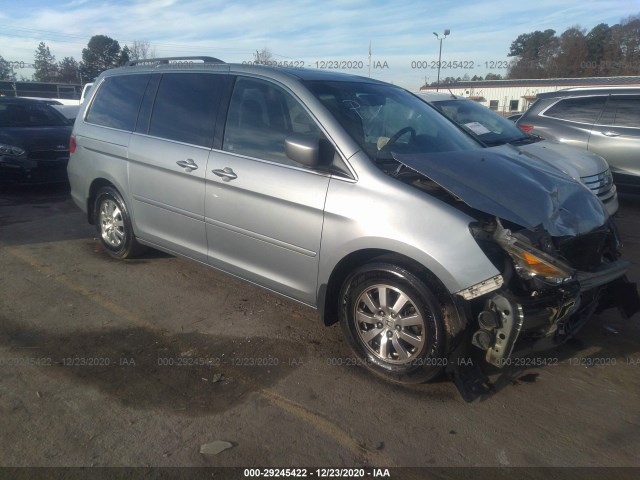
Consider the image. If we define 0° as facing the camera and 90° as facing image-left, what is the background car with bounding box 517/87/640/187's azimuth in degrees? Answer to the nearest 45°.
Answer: approximately 270°

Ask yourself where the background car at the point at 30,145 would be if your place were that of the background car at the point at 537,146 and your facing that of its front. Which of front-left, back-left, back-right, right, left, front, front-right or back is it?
back-right

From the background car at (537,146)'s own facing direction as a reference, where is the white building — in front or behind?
behind

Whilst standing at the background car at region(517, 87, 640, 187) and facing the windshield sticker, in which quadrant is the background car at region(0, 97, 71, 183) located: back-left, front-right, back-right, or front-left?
front-right

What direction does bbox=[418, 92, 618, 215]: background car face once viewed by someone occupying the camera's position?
facing the viewer and to the right of the viewer

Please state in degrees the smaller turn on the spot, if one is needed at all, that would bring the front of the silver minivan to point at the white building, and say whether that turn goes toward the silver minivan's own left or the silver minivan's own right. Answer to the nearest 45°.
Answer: approximately 135° to the silver minivan's own left

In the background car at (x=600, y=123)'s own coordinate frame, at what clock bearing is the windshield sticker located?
The windshield sticker is roughly at 4 o'clock from the background car.

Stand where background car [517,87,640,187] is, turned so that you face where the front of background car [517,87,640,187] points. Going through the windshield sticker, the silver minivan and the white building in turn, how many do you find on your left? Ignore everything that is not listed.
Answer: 1

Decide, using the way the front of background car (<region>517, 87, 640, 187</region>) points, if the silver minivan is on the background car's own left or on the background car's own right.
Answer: on the background car's own right

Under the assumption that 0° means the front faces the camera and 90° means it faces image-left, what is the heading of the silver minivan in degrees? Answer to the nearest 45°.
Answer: approximately 315°

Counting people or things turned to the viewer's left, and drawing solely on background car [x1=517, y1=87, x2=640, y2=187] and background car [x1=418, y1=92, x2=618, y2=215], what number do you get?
0

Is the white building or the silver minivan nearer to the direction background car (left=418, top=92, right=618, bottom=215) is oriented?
the silver minivan
